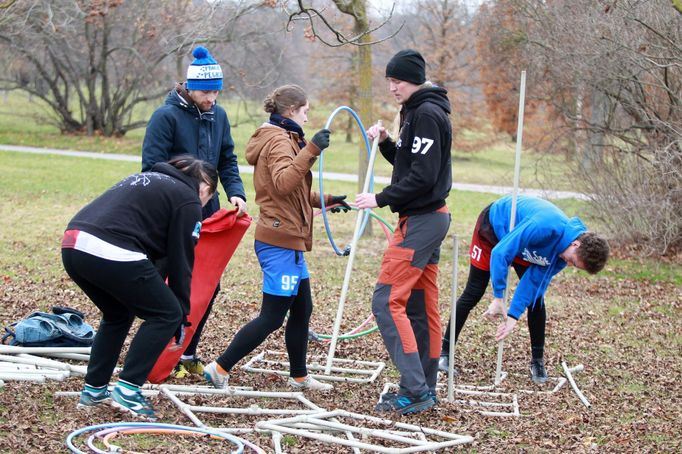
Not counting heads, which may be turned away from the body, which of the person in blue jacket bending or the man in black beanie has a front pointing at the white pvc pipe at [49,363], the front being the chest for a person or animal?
the man in black beanie

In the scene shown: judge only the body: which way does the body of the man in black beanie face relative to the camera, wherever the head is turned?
to the viewer's left

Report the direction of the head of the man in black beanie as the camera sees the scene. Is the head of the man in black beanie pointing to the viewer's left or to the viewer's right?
to the viewer's left

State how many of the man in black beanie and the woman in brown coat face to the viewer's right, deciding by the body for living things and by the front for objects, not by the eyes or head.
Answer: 1

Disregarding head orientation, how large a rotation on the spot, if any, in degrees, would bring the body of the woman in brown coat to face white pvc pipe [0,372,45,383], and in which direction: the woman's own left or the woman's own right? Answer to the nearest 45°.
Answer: approximately 180°

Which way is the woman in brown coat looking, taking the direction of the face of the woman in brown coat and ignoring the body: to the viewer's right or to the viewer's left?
to the viewer's right

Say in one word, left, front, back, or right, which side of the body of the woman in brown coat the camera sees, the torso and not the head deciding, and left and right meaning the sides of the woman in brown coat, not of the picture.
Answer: right

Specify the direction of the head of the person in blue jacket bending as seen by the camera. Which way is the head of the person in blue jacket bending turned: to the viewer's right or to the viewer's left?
to the viewer's right

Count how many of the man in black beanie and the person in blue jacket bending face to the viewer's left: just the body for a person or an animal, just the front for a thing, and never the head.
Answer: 1

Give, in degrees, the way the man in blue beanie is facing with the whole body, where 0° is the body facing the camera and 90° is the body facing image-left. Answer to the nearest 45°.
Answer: approximately 315°
